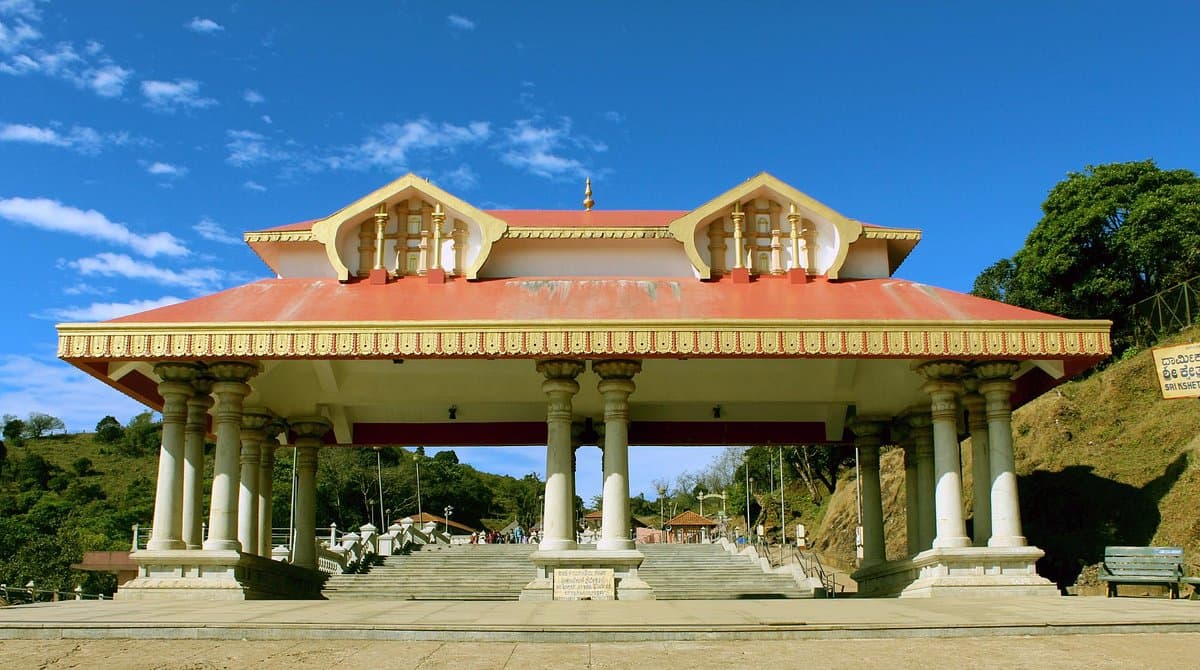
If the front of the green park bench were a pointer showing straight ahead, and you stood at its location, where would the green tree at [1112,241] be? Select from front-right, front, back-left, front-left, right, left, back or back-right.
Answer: back

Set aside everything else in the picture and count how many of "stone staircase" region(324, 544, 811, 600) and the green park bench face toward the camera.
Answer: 2

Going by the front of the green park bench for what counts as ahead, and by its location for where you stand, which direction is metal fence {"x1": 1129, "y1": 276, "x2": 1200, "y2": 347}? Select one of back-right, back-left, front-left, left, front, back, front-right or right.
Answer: back

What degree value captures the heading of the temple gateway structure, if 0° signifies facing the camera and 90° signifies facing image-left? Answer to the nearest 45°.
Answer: approximately 0°

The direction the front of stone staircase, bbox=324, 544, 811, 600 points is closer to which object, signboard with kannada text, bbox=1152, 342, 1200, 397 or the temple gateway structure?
the temple gateway structure

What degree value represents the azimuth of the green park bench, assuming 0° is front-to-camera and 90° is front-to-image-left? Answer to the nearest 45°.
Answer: approximately 0°

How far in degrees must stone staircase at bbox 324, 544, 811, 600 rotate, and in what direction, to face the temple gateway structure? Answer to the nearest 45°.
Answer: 0° — it already faces it

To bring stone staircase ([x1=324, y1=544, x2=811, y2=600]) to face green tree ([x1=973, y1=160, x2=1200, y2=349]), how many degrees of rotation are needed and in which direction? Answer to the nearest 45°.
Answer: approximately 135° to its left
